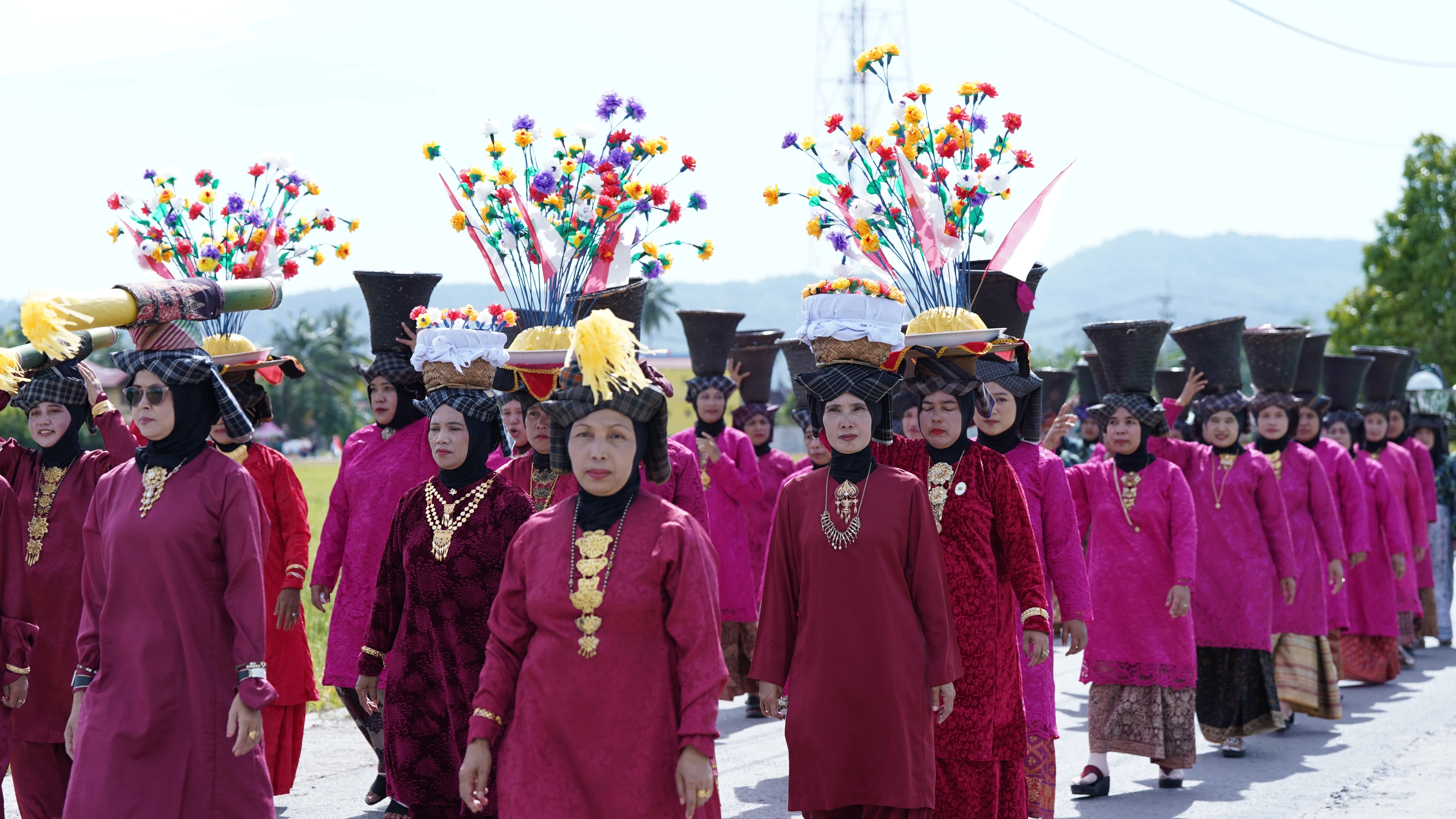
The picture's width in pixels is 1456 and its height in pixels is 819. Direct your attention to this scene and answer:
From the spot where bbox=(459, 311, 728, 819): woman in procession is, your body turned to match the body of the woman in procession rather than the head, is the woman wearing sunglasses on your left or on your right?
on your right

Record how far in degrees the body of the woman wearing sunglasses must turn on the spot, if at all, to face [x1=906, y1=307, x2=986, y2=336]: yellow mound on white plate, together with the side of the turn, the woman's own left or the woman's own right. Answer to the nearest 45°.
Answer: approximately 135° to the woman's own left

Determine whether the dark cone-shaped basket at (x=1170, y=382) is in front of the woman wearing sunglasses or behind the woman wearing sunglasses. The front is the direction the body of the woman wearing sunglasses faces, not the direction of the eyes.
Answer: behind

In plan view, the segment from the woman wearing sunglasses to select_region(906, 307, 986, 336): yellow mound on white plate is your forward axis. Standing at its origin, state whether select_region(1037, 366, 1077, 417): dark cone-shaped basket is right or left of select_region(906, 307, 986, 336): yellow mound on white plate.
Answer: left

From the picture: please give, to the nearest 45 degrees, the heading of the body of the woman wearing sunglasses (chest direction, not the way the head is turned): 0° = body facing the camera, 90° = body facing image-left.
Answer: approximately 45°

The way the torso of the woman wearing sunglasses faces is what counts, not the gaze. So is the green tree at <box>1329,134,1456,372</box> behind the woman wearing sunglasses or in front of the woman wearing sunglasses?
behind

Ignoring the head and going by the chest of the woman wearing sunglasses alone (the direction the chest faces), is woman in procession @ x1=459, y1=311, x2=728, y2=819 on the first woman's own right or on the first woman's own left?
on the first woman's own left

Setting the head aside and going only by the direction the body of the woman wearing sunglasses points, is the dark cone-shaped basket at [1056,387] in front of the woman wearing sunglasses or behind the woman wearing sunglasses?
behind

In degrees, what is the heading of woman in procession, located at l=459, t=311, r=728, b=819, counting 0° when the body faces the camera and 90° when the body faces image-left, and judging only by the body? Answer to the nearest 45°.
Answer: approximately 0°

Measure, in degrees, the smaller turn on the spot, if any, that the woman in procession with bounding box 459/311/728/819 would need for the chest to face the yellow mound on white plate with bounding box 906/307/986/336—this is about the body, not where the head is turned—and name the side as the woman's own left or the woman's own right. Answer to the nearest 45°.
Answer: approximately 135° to the woman's own left

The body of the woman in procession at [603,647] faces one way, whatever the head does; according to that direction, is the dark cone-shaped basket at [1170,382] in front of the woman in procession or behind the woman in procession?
behind

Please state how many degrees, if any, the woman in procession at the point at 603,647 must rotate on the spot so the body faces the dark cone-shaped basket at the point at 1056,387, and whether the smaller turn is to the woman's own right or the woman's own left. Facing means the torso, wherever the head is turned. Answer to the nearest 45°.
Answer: approximately 135° to the woman's own left
